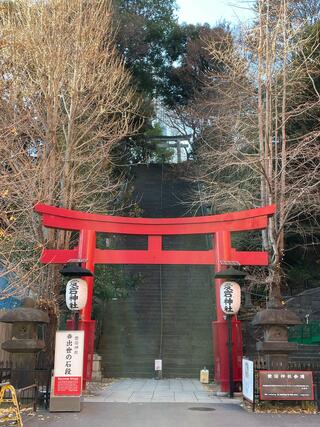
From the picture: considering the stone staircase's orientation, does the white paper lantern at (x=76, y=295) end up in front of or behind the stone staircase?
in front

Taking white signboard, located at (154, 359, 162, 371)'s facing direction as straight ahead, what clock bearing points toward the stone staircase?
The stone staircase is roughly at 6 o'clock from the white signboard.

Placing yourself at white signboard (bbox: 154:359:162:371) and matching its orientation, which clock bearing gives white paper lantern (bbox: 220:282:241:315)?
The white paper lantern is roughly at 11 o'clock from the white signboard.

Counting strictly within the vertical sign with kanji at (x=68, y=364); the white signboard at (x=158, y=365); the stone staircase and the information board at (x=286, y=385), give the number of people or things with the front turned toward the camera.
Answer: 4

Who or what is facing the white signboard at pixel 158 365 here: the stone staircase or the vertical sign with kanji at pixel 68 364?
the stone staircase

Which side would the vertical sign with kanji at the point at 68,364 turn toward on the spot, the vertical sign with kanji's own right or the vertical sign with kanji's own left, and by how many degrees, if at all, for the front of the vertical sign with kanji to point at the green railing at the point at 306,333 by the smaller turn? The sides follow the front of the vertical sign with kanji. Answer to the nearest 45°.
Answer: approximately 135° to the vertical sign with kanji's own left

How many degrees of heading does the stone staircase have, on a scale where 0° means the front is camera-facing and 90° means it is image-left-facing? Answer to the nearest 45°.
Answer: approximately 0°

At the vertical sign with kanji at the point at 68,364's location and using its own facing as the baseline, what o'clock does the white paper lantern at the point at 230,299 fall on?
The white paper lantern is roughly at 8 o'clock from the vertical sign with kanji.

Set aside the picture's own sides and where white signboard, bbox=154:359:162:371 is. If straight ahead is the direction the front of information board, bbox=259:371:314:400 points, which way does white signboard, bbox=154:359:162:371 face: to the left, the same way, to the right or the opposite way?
the same way

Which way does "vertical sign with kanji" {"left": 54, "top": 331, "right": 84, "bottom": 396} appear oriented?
toward the camera

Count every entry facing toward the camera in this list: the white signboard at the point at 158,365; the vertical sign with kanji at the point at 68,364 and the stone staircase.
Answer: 3

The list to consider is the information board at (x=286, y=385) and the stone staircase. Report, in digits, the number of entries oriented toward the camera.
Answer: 2

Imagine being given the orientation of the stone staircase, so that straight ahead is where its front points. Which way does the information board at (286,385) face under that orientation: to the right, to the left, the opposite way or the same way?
the same way

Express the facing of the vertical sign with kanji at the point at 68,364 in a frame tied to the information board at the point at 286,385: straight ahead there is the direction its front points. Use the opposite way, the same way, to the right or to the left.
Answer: the same way

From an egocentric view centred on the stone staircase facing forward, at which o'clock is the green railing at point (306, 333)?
The green railing is roughly at 9 o'clock from the stone staircase.

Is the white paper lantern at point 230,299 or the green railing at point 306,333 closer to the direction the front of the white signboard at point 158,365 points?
the white paper lantern
